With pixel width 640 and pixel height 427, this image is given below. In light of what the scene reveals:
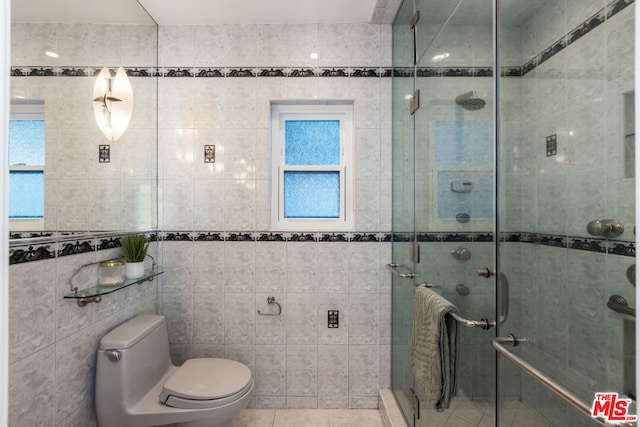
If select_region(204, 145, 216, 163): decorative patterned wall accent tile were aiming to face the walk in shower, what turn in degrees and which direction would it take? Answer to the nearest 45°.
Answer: approximately 45° to its left

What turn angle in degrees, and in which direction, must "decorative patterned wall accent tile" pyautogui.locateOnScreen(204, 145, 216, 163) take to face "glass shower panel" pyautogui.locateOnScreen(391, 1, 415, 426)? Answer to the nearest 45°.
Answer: approximately 45° to its left

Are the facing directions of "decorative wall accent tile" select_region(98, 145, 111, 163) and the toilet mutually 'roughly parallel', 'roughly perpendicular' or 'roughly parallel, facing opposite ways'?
roughly perpendicular

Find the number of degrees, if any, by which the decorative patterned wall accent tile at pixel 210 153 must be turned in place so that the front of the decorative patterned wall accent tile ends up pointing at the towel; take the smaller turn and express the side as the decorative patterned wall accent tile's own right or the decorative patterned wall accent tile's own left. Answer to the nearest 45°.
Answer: approximately 45° to the decorative patterned wall accent tile's own left

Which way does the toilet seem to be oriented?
to the viewer's right

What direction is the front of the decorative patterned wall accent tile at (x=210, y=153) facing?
toward the camera
